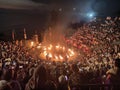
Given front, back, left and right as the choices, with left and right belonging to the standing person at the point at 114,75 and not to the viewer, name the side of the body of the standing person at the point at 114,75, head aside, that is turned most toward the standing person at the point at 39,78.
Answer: left

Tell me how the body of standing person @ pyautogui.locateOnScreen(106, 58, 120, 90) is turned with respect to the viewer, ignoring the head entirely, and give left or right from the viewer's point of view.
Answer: facing away from the viewer and to the left of the viewer
